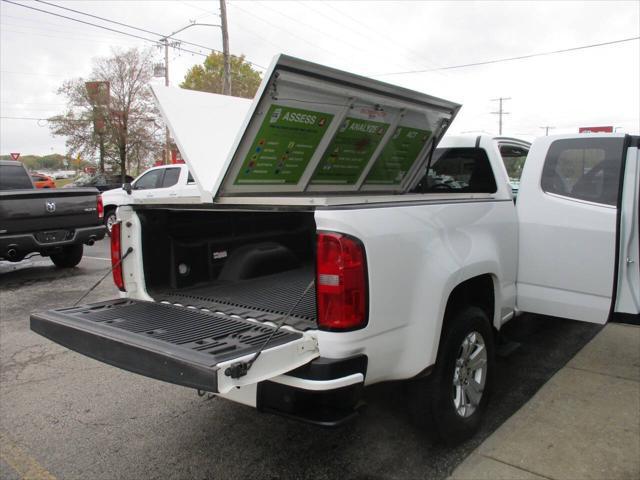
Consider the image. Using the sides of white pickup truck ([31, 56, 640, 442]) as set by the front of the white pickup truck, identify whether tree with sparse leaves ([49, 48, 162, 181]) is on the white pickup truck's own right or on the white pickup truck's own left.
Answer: on the white pickup truck's own left

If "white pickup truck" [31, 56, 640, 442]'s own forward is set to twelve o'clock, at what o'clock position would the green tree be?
The green tree is roughly at 10 o'clock from the white pickup truck.

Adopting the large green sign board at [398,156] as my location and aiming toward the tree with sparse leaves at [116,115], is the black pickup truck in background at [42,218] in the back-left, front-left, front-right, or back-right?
front-left

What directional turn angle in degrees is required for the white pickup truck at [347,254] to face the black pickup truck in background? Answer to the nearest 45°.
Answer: approximately 90° to its left

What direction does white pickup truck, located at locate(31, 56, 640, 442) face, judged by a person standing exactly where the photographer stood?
facing away from the viewer and to the right of the viewer
